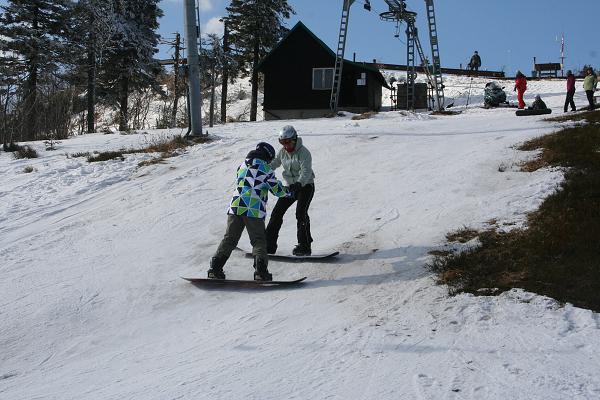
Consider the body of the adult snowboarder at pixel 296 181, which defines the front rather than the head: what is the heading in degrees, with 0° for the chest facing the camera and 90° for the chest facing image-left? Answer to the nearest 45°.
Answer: approximately 45°

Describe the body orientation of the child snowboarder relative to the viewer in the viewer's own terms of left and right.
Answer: facing away from the viewer and to the right of the viewer

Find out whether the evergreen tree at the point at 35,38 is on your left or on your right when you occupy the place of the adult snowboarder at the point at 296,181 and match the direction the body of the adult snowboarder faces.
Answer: on your right

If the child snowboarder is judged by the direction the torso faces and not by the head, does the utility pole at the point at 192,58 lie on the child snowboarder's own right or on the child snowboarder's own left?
on the child snowboarder's own left

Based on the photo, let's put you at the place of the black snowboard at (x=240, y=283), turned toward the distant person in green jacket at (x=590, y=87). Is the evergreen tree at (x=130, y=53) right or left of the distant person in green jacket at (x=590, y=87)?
left

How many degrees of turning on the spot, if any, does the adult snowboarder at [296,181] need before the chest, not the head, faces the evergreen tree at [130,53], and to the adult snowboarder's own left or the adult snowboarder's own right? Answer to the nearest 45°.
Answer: approximately 135° to the adult snowboarder's own right

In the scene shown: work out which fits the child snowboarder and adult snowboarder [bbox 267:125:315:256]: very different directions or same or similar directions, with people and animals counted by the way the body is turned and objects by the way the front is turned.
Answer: very different directions

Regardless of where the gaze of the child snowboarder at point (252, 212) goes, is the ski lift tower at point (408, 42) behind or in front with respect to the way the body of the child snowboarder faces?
in front

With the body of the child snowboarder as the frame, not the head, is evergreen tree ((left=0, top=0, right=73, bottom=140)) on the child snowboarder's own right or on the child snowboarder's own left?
on the child snowboarder's own left
